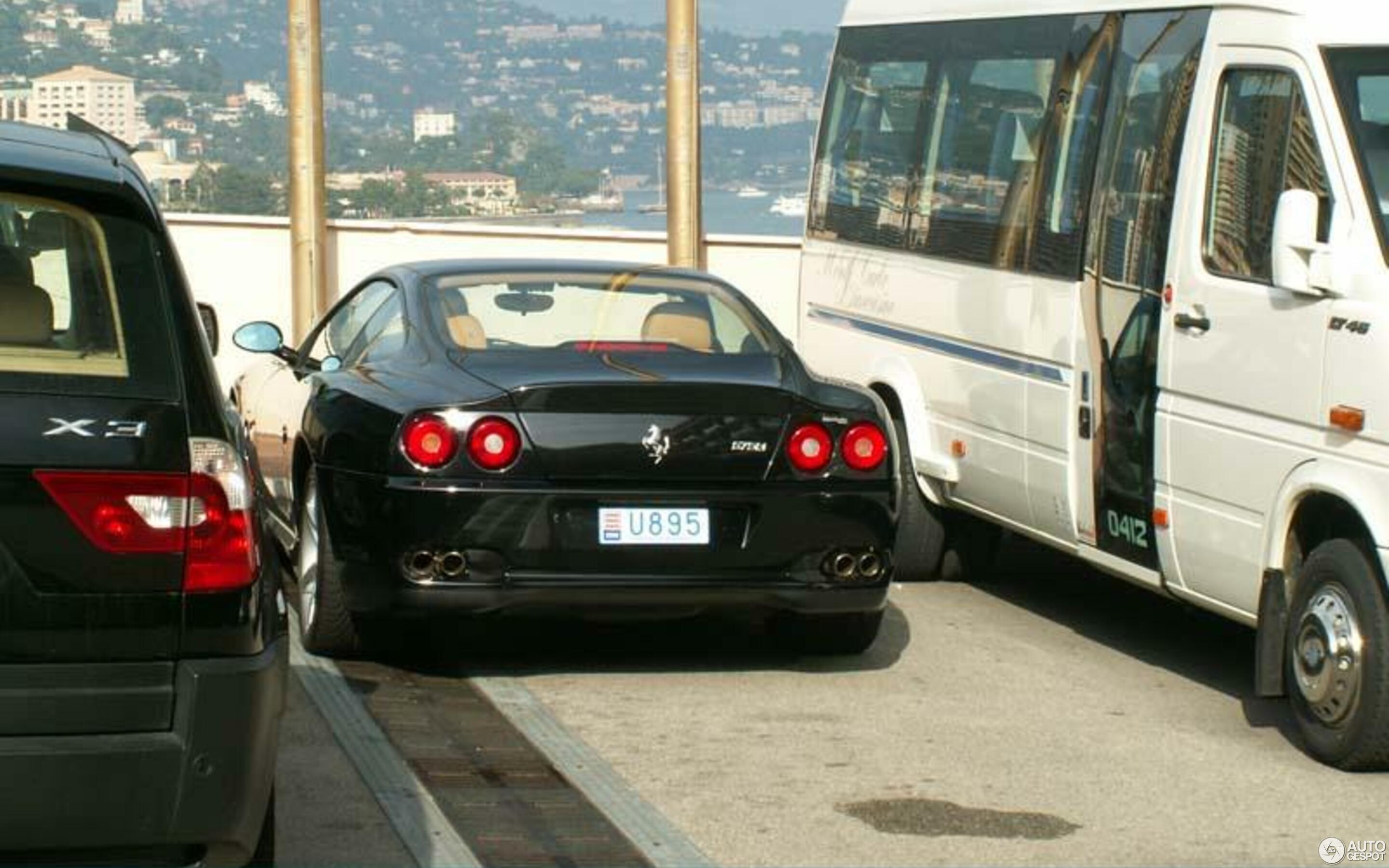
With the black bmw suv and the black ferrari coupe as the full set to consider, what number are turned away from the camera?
2

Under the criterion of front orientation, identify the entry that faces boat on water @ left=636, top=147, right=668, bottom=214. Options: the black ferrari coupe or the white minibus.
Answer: the black ferrari coupe

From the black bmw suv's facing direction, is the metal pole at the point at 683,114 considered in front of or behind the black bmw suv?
in front

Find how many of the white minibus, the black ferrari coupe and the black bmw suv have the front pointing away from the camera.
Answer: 2

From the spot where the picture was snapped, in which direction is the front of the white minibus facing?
facing the viewer and to the right of the viewer

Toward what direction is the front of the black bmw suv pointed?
away from the camera

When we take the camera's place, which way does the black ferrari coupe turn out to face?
facing away from the viewer

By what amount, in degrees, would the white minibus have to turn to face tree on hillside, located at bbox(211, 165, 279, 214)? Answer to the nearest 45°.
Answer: approximately 180°

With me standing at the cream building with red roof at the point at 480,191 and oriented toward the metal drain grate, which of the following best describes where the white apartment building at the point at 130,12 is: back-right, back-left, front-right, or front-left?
back-right

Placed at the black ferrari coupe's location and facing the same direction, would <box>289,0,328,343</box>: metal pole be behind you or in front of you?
in front

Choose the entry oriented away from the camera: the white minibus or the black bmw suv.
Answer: the black bmw suv

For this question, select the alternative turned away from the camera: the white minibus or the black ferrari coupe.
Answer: the black ferrari coupe

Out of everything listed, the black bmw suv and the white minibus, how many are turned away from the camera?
1

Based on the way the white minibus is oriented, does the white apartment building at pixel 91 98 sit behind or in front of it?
behind
